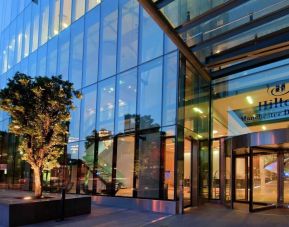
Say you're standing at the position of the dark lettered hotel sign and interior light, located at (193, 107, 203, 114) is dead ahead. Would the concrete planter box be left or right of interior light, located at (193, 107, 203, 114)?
left

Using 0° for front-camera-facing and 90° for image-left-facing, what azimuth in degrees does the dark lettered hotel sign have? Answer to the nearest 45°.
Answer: approximately 45°

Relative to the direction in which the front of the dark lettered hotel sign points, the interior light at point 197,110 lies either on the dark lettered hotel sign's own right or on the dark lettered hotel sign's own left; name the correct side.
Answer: on the dark lettered hotel sign's own right

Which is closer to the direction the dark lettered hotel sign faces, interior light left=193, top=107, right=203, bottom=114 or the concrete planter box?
the concrete planter box
